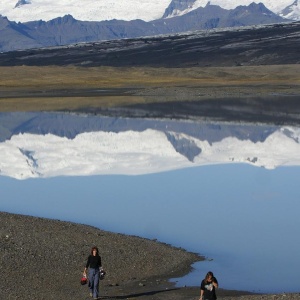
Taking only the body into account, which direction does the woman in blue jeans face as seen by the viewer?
toward the camera
